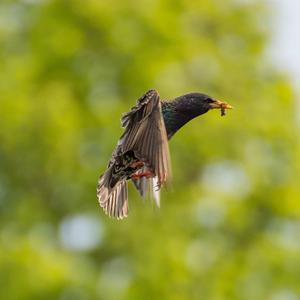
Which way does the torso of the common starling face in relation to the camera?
to the viewer's right
